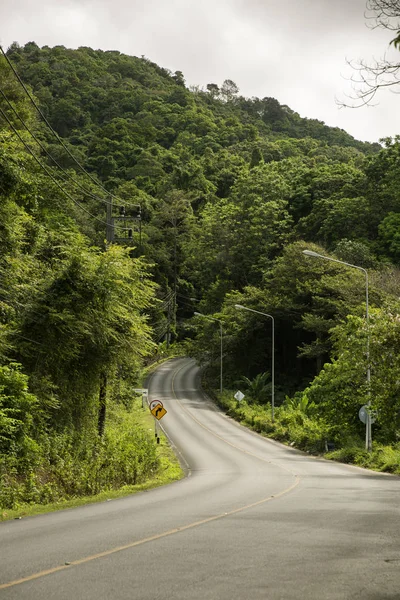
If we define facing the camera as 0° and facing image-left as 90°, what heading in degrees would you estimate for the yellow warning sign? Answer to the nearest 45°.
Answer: approximately 0°
